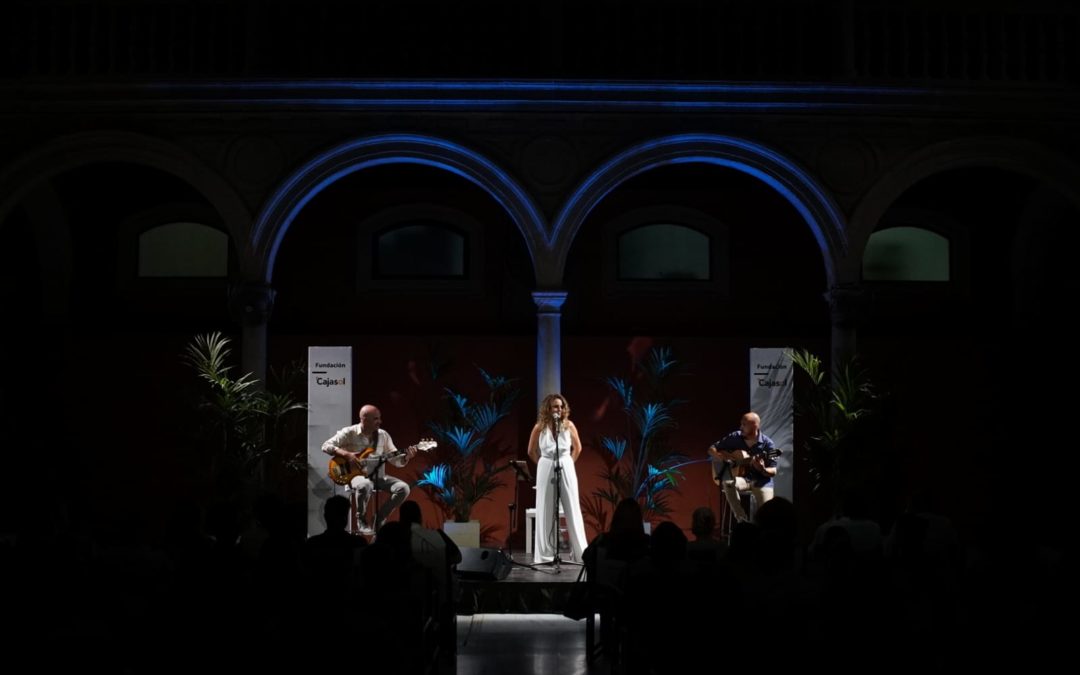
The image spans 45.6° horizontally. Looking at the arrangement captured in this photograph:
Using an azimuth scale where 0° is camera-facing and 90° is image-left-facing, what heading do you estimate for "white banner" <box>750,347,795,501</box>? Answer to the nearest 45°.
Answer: approximately 0°

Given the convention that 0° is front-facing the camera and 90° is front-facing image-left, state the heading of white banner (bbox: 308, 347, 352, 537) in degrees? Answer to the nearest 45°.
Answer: approximately 0°

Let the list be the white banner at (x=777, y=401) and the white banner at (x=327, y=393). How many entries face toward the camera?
2

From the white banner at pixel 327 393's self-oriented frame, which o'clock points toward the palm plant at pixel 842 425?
The palm plant is roughly at 10 o'clock from the white banner.

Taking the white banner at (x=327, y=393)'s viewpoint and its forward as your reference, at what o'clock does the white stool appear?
The white stool is roughly at 10 o'clock from the white banner.

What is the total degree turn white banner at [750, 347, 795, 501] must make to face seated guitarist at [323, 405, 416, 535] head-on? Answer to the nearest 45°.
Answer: approximately 45° to its right
